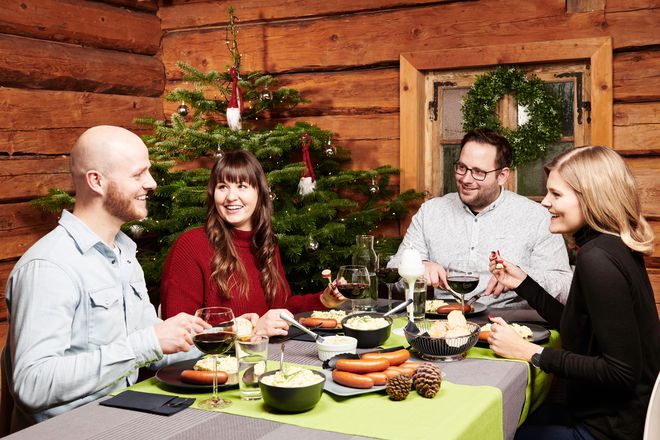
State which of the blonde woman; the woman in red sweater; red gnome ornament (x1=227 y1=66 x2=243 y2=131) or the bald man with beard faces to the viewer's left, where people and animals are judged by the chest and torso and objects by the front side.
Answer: the blonde woman

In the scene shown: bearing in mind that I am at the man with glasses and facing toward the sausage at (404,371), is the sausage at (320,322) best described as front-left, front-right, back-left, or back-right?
front-right

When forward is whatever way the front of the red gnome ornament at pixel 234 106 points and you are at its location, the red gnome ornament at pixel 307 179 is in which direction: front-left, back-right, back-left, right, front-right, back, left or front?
front-left

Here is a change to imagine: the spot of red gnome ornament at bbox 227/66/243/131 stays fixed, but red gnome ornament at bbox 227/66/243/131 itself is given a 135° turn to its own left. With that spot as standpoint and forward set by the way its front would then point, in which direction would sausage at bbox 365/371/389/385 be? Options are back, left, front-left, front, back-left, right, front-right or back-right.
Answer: back-right

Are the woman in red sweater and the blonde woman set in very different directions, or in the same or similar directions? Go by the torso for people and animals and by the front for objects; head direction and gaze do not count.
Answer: very different directions

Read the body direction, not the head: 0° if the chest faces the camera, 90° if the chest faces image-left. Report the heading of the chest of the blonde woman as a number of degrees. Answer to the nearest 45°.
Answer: approximately 90°

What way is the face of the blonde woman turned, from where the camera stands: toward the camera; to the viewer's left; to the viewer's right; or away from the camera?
to the viewer's left

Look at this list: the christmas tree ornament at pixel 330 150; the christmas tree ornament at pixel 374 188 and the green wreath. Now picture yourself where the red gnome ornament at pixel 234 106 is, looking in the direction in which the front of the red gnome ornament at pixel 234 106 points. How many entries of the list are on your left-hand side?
3

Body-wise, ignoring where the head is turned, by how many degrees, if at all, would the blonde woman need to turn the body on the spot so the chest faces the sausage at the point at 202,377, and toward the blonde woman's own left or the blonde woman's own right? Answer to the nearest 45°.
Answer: approximately 45° to the blonde woman's own left

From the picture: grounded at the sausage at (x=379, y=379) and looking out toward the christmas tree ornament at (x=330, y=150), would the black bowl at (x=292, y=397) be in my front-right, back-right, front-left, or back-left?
back-left

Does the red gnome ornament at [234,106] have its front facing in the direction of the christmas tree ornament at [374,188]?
no

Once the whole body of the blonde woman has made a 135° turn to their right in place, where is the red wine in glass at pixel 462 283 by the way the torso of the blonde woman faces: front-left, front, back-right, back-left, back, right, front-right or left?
left

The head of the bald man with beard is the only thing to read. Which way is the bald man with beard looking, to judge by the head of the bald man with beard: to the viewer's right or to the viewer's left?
to the viewer's right

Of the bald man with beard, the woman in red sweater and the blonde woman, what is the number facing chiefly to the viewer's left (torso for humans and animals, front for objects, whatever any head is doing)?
1

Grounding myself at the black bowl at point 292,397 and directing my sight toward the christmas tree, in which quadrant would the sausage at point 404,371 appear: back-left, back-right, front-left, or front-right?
front-right

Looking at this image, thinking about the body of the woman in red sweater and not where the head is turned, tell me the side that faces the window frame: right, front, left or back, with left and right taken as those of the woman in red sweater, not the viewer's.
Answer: left

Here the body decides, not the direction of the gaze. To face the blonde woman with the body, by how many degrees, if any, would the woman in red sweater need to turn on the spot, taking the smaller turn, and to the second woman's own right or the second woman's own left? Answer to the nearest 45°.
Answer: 0° — they already face them

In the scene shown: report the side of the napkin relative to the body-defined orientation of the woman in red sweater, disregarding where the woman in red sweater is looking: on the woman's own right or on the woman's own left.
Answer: on the woman's own right

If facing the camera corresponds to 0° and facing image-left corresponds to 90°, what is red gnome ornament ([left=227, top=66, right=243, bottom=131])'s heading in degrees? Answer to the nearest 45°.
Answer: approximately 0°

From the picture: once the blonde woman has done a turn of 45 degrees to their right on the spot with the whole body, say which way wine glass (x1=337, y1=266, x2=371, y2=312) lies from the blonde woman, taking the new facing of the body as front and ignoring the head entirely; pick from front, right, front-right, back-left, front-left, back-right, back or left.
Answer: front-left
